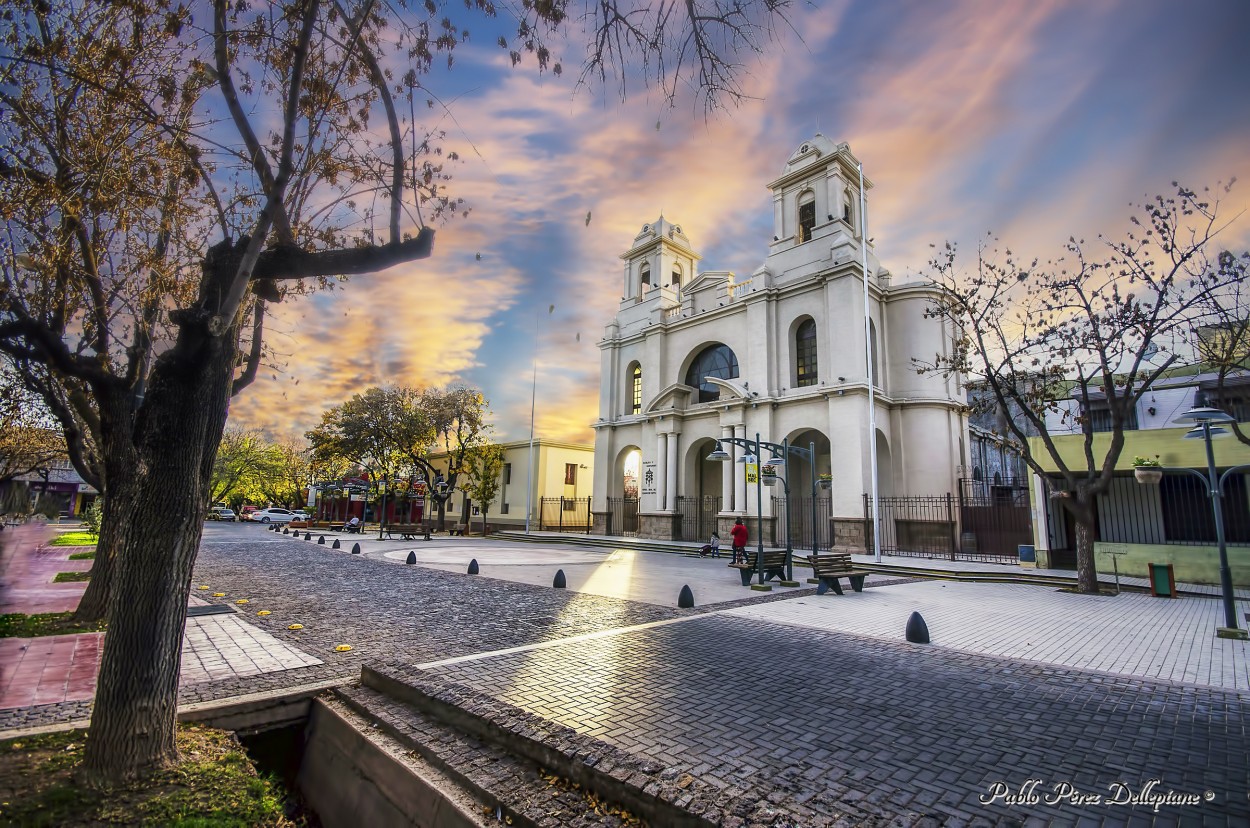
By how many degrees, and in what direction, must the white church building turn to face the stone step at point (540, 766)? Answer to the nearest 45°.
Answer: approximately 45° to its left

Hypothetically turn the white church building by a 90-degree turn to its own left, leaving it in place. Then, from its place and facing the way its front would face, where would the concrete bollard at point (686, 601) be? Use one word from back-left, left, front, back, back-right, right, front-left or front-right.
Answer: front-right

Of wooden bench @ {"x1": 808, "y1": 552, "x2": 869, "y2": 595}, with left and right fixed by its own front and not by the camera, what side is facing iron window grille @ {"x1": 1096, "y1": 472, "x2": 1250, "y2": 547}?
left

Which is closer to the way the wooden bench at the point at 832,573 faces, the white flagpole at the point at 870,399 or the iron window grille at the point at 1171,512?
the iron window grille

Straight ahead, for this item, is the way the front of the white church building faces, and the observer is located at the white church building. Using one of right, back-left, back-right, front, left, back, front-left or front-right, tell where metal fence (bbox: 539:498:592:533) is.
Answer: right

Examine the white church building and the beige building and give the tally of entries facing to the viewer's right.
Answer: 0

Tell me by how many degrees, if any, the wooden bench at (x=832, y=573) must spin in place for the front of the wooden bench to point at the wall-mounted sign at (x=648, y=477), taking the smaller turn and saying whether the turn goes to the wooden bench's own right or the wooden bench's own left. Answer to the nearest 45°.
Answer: approximately 180°

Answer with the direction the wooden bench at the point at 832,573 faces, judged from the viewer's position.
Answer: facing the viewer and to the right of the viewer

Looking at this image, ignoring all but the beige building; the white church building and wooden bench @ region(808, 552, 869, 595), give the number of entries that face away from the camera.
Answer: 0

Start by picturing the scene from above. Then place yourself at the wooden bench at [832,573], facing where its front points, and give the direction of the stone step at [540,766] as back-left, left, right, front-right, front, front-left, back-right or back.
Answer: front-right

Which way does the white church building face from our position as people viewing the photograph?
facing the viewer and to the left of the viewer

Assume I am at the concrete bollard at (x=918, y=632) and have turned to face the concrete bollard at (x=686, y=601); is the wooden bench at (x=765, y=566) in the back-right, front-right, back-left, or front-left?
front-right

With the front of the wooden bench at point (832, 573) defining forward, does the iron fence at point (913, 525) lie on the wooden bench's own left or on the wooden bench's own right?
on the wooden bench's own left

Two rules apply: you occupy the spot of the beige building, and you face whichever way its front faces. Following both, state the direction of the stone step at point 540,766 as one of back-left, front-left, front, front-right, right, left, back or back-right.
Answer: front-left

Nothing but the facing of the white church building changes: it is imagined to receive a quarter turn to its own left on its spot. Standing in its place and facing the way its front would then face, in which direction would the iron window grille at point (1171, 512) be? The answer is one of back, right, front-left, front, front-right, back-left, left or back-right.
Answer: front
